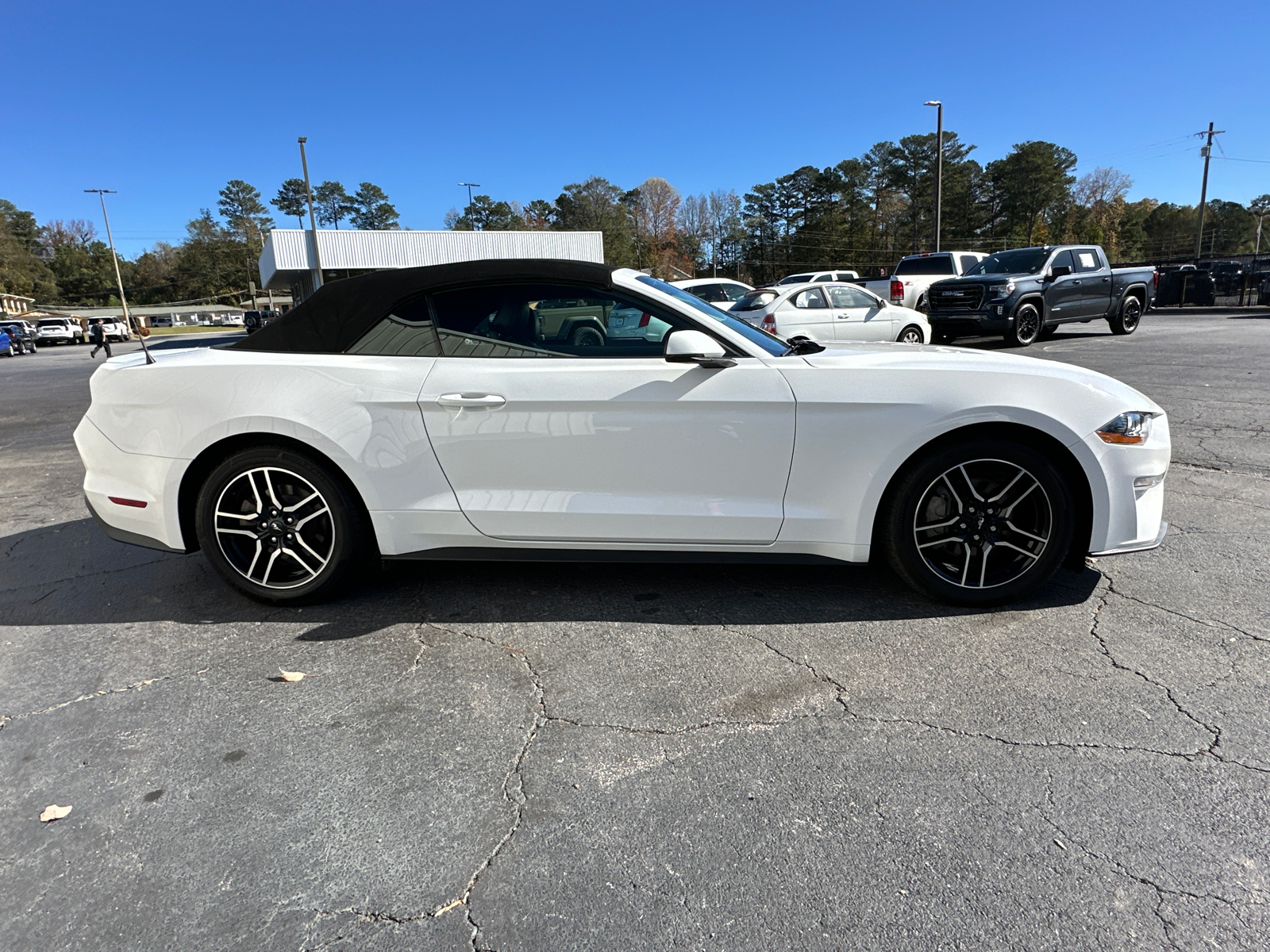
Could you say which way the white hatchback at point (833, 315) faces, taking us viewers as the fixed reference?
facing away from the viewer and to the right of the viewer

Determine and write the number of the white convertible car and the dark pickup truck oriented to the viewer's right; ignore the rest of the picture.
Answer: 1

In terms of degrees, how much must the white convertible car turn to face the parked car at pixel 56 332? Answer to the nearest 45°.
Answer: approximately 135° to its left

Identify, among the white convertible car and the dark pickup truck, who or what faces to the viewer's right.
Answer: the white convertible car

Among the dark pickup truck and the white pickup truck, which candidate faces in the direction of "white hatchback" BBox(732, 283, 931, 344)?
the dark pickup truck

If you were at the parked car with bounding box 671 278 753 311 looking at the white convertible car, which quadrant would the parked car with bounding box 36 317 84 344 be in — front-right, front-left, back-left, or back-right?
back-right

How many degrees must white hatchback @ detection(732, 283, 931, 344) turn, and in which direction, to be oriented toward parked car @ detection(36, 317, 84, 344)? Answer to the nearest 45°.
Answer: approximately 90° to its left

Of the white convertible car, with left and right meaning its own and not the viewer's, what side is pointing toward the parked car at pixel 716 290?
left

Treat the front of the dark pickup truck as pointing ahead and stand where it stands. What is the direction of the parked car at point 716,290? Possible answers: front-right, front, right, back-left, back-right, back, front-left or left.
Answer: front-right

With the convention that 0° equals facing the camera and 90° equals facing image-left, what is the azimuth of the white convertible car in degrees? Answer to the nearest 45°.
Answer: approximately 270°

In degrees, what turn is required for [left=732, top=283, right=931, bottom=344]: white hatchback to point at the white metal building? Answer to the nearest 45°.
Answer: approximately 90° to its left

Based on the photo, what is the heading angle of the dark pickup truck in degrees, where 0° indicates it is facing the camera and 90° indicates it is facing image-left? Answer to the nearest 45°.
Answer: approximately 45°

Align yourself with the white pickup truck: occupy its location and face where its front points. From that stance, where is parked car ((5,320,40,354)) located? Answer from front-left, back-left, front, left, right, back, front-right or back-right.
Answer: back-left

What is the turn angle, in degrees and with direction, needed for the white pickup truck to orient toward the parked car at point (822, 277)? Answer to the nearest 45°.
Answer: approximately 45° to its left

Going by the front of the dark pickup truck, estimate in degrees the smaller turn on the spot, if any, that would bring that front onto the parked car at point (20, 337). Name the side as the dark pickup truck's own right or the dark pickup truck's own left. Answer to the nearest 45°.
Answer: approximately 45° to the dark pickup truck's own right
